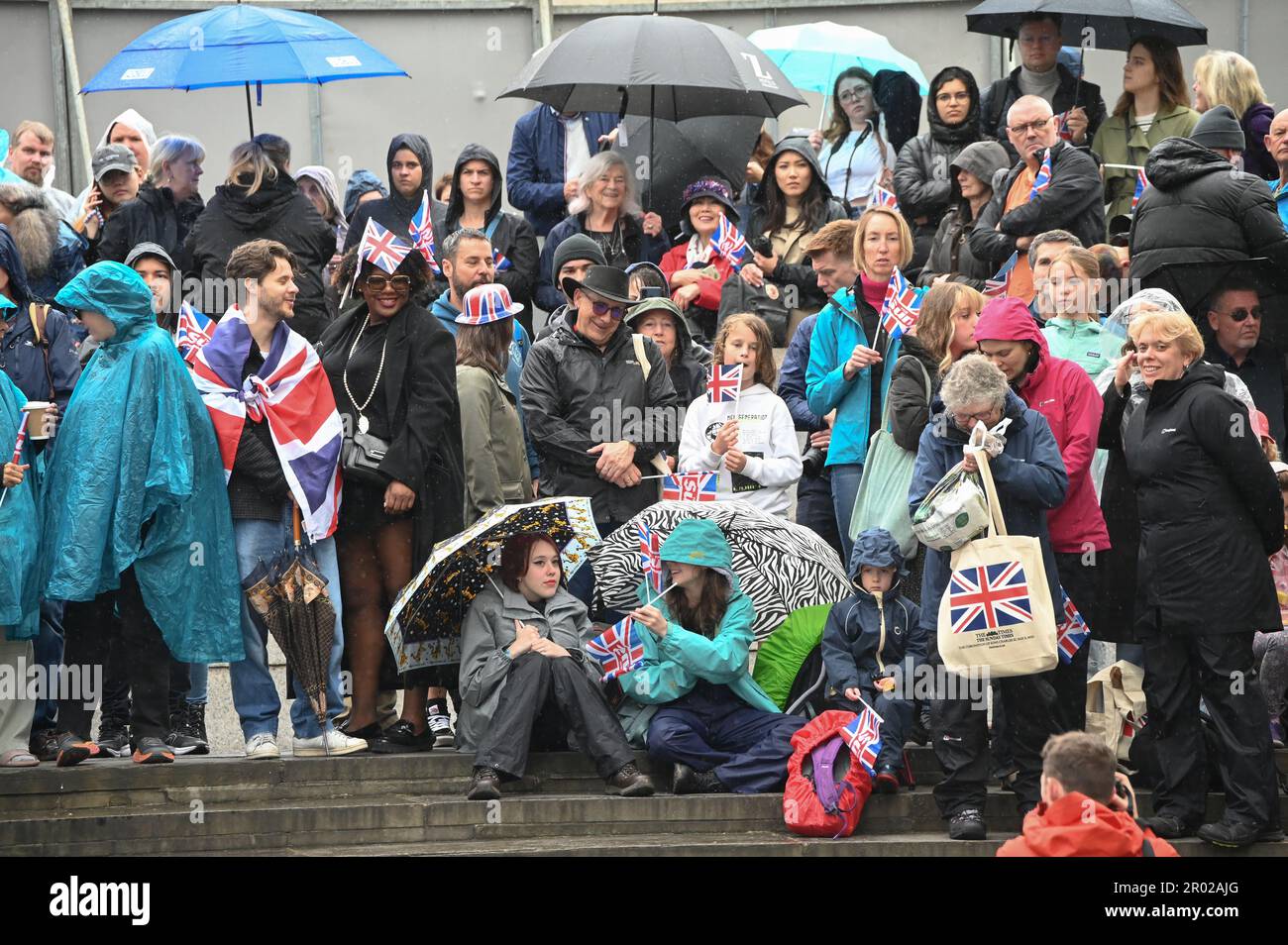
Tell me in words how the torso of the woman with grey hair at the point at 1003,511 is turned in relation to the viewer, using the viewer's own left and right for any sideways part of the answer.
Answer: facing the viewer

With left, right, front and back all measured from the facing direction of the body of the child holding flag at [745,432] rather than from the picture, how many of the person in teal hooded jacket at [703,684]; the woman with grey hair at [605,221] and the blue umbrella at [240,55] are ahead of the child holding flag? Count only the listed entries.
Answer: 1

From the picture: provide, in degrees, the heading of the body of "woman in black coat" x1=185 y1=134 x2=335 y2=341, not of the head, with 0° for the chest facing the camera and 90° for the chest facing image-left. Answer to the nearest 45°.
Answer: approximately 180°

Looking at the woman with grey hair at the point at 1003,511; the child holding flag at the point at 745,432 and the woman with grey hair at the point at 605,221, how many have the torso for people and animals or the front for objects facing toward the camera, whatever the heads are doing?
3

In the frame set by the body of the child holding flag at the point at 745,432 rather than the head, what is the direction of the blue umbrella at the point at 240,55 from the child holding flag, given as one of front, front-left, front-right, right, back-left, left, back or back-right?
back-right

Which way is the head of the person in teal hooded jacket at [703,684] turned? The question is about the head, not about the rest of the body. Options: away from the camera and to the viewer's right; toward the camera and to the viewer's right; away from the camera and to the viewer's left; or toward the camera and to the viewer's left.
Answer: toward the camera and to the viewer's left

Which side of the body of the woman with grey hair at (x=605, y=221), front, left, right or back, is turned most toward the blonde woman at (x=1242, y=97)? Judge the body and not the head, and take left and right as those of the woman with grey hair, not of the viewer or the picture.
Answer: left

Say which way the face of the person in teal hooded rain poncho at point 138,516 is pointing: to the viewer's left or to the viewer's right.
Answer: to the viewer's left

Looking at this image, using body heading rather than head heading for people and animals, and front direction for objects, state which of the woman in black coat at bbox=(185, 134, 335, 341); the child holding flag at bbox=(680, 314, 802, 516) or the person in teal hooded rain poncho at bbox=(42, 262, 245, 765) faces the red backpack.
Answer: the child holding flag
